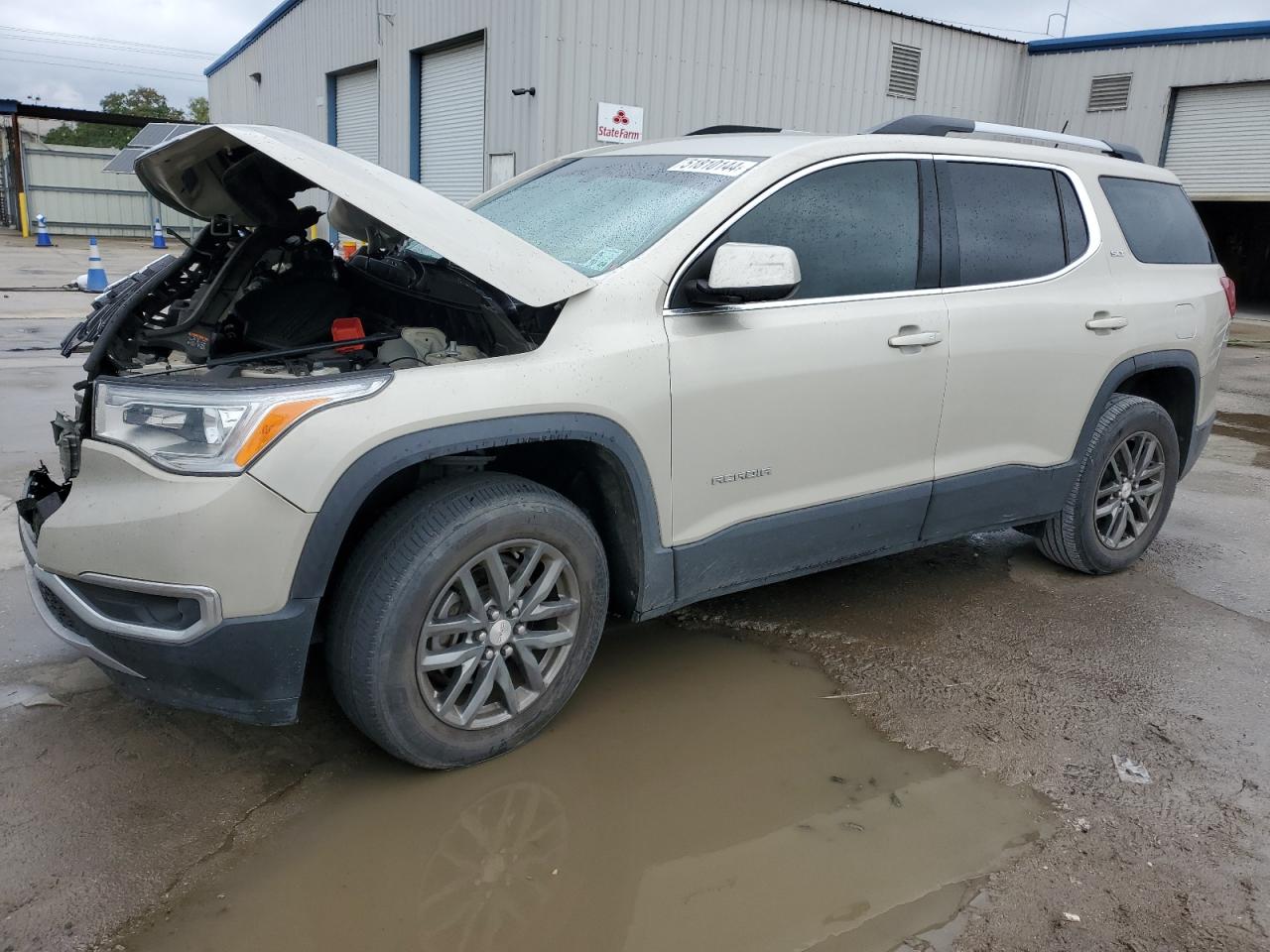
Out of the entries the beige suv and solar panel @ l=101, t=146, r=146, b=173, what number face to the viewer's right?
0

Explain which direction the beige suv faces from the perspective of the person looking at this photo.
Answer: facing the viewer and to the left of the viewer

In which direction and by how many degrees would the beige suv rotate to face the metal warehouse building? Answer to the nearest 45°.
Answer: approximately 135° to its right

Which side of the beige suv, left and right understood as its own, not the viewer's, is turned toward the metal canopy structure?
right

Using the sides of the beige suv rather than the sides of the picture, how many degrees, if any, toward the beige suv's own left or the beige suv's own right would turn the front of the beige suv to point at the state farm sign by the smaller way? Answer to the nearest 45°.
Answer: approximately 135° to the beige suv's own right

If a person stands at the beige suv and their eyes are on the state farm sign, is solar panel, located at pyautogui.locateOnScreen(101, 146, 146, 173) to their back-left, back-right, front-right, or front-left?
front-left
